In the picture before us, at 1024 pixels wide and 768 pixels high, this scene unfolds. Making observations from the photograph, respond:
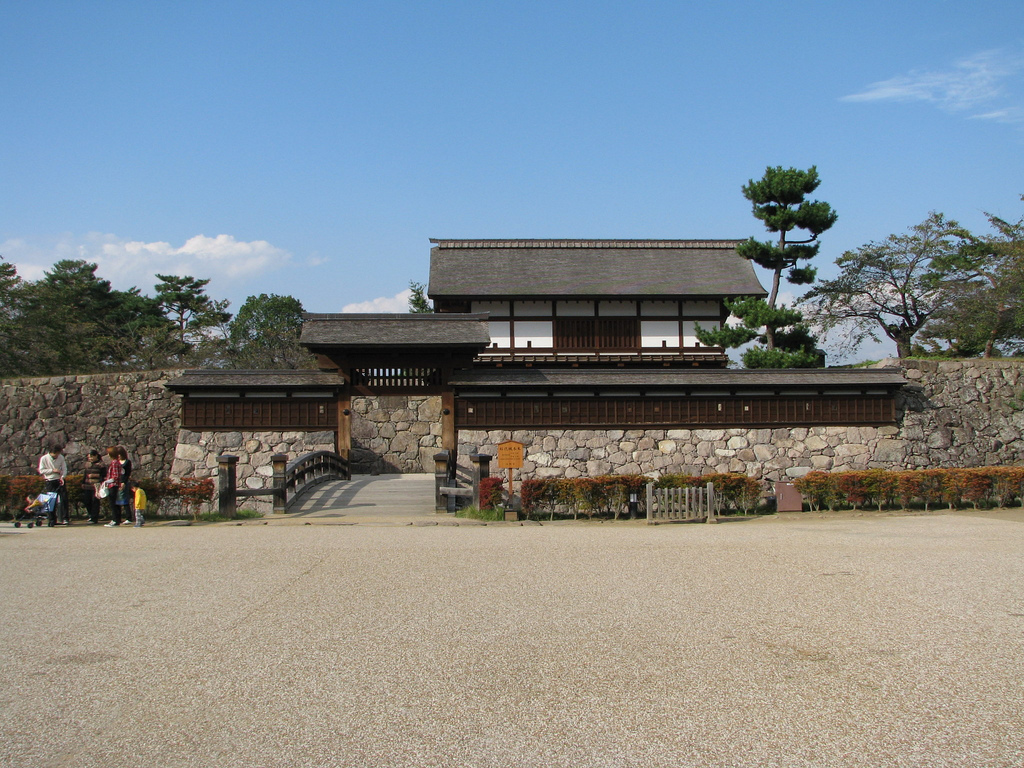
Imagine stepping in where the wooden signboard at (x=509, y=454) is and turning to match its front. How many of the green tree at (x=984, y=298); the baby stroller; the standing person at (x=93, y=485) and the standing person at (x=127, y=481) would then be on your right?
3

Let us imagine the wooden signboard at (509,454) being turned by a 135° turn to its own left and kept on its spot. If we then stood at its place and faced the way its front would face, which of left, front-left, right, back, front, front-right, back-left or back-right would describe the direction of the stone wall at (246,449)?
left

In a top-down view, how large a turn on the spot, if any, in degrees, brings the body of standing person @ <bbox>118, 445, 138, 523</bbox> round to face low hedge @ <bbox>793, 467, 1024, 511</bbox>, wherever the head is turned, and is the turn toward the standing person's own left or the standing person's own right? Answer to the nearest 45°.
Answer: approximately 180°

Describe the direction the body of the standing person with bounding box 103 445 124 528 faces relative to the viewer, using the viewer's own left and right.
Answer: facing to the left of the viewer

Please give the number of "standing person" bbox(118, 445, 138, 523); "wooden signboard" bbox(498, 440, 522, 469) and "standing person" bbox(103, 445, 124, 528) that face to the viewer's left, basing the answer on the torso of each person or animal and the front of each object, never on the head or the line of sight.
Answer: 2

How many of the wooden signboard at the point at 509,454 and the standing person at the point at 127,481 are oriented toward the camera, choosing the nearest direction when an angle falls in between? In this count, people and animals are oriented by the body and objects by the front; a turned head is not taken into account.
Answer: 1

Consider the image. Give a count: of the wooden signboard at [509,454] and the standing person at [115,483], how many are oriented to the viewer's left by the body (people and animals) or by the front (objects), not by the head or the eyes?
1

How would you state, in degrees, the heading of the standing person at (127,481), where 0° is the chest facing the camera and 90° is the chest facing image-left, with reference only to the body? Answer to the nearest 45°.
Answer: approximately 90°

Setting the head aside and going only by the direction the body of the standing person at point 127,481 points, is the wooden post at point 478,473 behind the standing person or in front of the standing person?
behind

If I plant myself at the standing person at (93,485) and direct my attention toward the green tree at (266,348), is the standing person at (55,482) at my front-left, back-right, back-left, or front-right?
back-left
